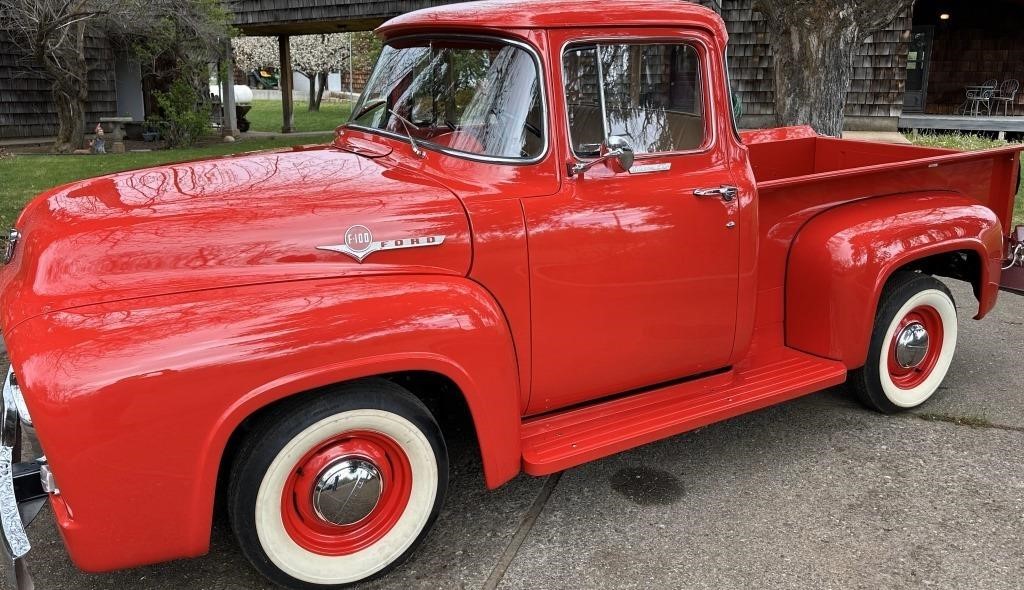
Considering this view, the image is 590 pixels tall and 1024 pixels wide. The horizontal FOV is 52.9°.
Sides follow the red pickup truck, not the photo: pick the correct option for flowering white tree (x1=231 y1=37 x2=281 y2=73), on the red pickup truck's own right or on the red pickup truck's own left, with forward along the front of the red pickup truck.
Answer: on the red pickup truck's own right

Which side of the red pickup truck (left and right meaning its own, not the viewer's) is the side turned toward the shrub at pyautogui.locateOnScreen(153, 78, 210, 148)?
right

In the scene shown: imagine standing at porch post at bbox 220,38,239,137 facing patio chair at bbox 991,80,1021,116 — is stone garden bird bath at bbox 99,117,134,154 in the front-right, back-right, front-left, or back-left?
back-right

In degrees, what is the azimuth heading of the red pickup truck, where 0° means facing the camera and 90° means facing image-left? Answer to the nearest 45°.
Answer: approximately 45°

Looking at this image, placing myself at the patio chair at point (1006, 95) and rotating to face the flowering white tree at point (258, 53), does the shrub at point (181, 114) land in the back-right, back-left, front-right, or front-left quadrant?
front-left

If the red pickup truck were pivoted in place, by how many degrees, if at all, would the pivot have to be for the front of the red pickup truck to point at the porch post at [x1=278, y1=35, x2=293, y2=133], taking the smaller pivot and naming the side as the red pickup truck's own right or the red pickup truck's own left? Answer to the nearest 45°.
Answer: approximately 135° to the red pickup truck's own right

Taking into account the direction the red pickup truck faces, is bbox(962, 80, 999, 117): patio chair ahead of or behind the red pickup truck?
behind

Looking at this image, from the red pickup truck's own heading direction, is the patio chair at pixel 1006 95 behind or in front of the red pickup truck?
behind

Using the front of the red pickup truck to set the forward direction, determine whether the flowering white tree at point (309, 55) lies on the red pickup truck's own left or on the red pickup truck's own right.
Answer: on the red pickup truck's own right

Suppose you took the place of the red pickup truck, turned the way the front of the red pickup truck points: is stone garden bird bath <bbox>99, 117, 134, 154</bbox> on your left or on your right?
on your right

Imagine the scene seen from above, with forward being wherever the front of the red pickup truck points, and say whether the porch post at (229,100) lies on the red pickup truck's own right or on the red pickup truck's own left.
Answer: on the red pickup truck's own right
